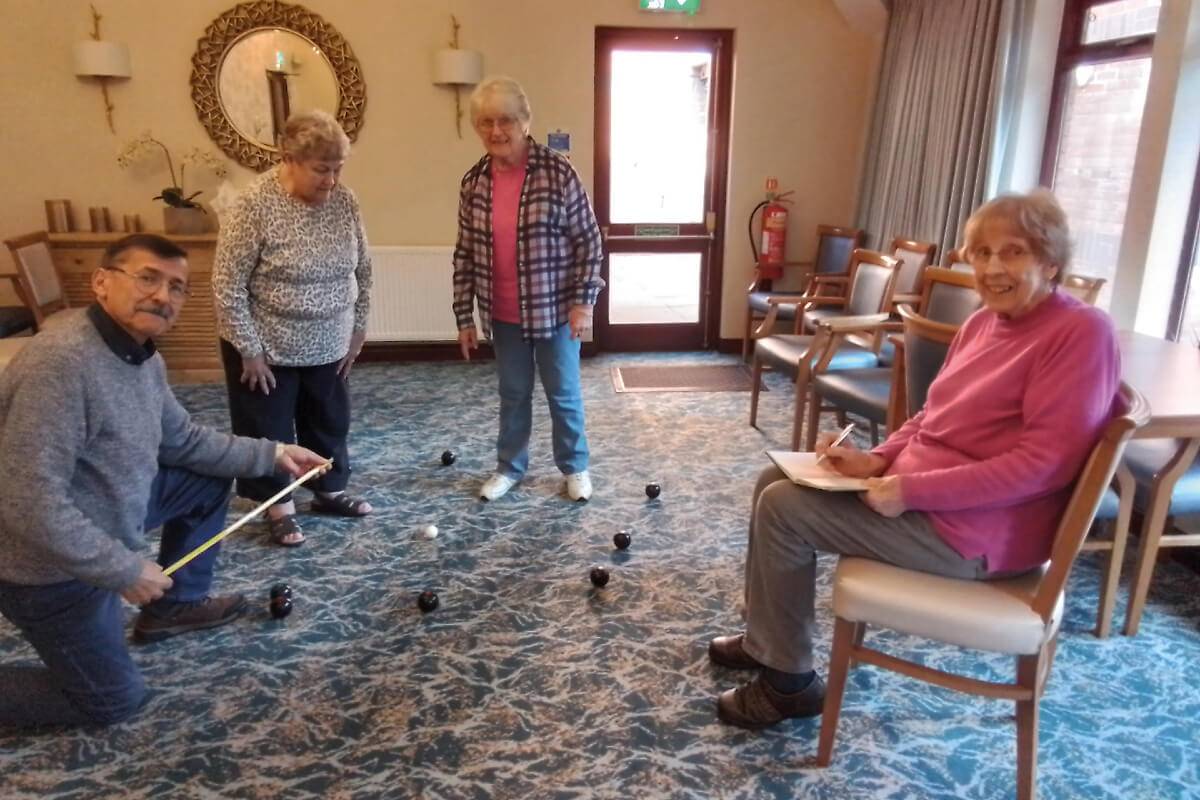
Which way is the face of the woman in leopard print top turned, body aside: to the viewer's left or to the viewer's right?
to the viewer's right

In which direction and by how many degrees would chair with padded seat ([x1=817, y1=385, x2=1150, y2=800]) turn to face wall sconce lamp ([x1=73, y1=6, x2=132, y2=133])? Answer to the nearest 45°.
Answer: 0° — it already faces it

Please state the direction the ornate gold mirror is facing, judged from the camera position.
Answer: facing the viewer

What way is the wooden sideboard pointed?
toward the camera

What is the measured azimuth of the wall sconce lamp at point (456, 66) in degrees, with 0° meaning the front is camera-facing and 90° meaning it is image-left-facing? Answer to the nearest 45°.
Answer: approximately 0°

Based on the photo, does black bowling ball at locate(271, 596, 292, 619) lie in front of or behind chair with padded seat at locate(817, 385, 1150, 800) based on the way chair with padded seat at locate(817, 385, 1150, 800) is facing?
in front

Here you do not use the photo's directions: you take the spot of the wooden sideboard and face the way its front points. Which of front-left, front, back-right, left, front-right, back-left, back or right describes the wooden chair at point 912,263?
front-left

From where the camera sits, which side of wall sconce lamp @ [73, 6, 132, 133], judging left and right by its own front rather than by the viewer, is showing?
front

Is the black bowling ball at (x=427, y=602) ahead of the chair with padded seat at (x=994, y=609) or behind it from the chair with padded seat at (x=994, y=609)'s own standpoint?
ahead

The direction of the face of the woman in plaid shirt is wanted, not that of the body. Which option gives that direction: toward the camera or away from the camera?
toward the camera
